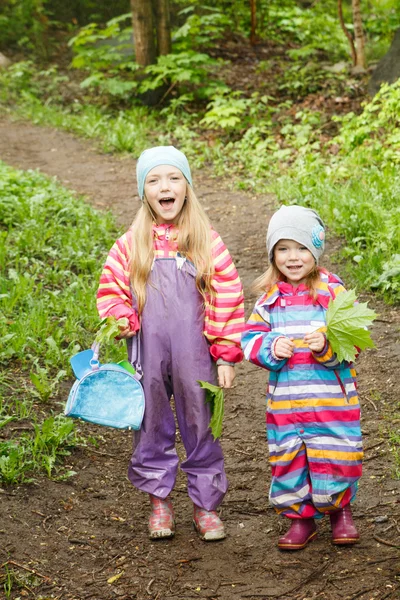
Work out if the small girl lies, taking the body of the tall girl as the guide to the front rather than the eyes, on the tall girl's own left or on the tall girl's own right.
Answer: on the tall girl's own left

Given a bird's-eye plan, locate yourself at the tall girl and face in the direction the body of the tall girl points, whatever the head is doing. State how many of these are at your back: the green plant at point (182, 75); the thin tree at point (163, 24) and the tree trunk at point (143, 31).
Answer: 3

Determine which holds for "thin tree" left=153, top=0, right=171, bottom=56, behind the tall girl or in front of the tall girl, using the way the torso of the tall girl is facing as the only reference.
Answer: behind

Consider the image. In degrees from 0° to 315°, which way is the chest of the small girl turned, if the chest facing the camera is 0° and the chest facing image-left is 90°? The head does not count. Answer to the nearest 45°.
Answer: approximately 0°

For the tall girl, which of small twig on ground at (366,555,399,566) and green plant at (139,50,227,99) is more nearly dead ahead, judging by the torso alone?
the small twig on ground

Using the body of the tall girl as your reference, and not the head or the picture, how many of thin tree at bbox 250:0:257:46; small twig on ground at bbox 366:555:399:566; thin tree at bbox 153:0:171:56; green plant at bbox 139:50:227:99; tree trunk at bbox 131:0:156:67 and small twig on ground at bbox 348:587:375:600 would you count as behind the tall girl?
4

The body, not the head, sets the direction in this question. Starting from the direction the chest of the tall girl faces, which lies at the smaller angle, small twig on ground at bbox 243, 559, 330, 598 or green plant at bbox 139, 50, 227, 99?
the small twig on ground

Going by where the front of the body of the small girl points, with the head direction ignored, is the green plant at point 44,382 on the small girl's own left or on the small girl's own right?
on the small girl's own right

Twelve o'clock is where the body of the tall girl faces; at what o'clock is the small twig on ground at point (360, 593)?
The small twig on ground is roughly at 11 o'clock from the tall girl.

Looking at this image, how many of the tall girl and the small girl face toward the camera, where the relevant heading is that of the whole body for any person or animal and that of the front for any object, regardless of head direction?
2
